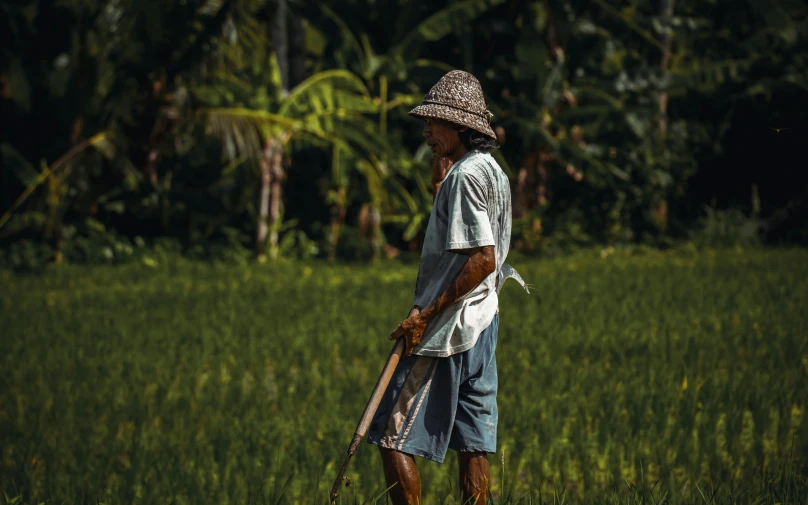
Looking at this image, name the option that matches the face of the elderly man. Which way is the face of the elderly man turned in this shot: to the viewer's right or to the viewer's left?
to the viewer's left

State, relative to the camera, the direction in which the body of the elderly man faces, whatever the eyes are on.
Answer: to the viewer's left
